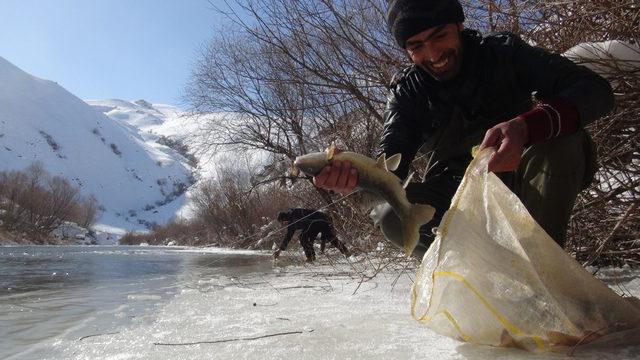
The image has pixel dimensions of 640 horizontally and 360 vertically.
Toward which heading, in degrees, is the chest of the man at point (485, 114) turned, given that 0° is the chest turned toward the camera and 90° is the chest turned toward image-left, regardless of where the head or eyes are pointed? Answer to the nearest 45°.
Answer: approximately 45°
